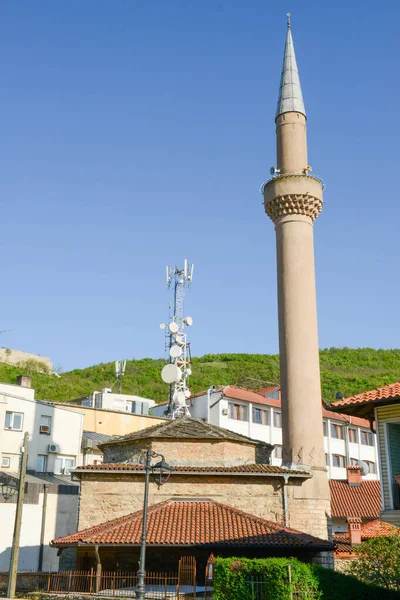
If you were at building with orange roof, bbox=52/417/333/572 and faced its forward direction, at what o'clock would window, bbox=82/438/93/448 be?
The window is roughly at 5 o'clock from the building with orange roof.

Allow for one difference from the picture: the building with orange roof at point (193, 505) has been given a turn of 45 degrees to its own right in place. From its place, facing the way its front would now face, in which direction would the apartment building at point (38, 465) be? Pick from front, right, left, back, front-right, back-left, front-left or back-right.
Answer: right

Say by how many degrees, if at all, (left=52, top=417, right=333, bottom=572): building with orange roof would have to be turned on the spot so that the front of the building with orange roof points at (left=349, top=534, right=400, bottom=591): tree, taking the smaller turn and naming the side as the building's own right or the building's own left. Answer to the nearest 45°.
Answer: approximately 45° to the building's own left

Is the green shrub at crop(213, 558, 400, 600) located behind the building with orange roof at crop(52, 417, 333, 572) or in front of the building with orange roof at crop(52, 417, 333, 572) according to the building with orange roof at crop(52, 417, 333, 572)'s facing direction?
in front

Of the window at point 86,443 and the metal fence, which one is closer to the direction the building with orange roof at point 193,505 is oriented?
the metal fence

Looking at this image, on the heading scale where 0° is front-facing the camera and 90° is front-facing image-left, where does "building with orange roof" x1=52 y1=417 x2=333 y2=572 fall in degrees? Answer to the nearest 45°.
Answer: approximately 0°

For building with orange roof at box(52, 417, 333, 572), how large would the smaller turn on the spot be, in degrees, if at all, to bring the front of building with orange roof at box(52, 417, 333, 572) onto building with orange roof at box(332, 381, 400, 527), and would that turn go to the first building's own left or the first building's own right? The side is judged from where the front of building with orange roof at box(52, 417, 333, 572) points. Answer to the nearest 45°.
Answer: approximately 45° to the first building's own left
